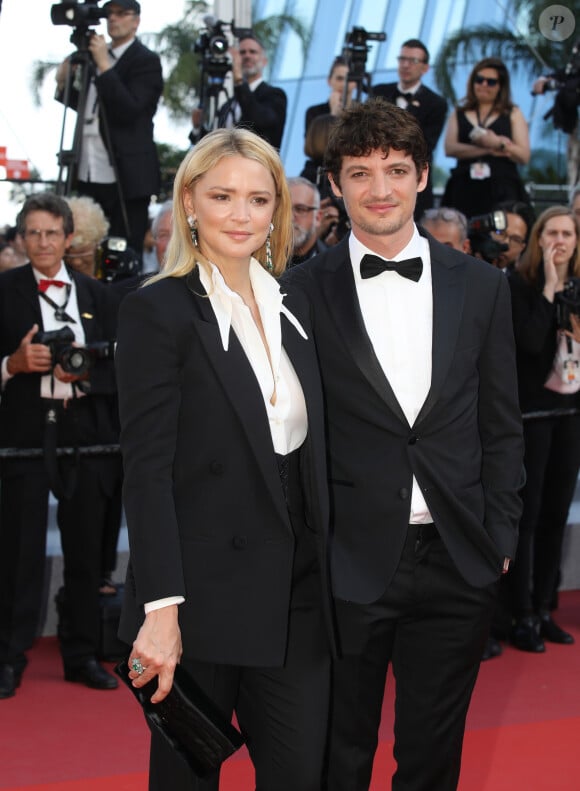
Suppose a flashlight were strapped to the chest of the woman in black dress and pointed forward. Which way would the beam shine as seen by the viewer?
toward the camera

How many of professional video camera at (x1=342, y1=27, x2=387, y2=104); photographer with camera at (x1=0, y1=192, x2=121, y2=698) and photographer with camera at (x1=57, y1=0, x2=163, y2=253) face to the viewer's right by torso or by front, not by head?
1

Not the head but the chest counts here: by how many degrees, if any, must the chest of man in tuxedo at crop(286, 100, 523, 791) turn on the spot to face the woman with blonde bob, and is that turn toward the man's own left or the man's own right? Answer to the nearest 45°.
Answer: approximately 45° to the man's own right

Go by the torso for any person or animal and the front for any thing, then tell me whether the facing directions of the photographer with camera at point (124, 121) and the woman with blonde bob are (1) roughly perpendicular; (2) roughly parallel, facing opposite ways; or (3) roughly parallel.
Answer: roughly perpendicular

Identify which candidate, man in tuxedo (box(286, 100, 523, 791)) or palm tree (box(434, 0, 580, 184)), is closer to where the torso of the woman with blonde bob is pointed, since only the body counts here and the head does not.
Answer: the man in tuxedo

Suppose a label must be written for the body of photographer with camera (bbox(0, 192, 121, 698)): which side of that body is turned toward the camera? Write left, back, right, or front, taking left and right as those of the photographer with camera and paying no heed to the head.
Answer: front

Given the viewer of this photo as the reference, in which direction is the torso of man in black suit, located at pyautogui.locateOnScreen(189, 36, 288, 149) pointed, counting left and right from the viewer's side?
facing the viewer and to the left of the viewer
